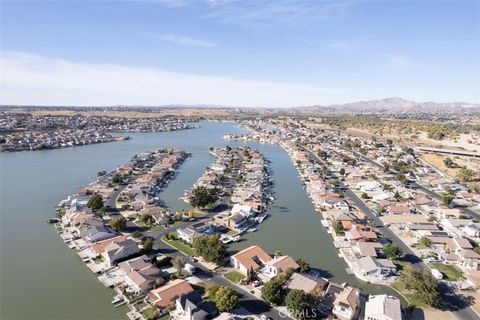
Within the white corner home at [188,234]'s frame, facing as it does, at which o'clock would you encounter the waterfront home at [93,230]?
the waterfront home at [93,230] is roughly at 2 o'clock from the white corner home at [188,234].

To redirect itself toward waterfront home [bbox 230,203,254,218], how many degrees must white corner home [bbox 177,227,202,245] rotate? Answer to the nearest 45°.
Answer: approximately 180°

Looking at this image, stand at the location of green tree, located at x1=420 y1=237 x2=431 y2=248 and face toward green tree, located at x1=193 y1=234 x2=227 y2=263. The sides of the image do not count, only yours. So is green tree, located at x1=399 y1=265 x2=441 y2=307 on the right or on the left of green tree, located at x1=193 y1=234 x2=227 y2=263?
left

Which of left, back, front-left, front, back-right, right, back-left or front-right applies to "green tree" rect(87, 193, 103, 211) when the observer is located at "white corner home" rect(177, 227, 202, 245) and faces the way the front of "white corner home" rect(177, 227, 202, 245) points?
right

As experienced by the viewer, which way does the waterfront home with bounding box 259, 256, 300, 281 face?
facing the viewer and to the left of the viewer

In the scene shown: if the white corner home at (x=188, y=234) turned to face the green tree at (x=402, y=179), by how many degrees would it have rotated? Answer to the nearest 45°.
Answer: approximately 180°

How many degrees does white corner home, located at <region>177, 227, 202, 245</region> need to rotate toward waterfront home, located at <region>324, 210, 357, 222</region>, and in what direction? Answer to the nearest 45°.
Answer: approximately 135° to its left

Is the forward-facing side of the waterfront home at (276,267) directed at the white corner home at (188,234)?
no

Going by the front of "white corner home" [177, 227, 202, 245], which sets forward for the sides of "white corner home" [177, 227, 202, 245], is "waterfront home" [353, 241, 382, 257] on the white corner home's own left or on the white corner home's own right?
on the white corner home's own left

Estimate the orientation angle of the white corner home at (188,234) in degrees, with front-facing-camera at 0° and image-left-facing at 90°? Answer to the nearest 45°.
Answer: approximately 45°

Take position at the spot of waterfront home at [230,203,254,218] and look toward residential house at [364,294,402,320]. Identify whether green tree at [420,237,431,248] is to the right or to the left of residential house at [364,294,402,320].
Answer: left

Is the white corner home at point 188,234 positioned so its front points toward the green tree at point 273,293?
no

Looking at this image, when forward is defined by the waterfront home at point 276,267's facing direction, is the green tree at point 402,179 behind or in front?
behind

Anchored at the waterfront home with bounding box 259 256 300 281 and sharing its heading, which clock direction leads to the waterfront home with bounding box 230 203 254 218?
the waterfront home with bounding box 230 203 254 218 is roughly at 4 o'clock from the waterfront home with bounding box 259 256 300 281.

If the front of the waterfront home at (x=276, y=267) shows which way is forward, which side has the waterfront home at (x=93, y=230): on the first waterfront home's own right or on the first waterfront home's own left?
on the first waterfront home's own right

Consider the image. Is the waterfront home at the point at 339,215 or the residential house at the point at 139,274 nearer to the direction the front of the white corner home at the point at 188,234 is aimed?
the residential house

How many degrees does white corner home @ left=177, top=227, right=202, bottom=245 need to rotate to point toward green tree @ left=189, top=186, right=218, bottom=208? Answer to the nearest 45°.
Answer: approximately 135° to its right

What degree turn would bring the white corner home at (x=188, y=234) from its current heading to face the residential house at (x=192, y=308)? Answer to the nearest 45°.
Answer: approximately 45° to its left

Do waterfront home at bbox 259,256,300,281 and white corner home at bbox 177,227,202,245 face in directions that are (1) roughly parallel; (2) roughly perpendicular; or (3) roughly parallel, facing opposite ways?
roughly parallel
